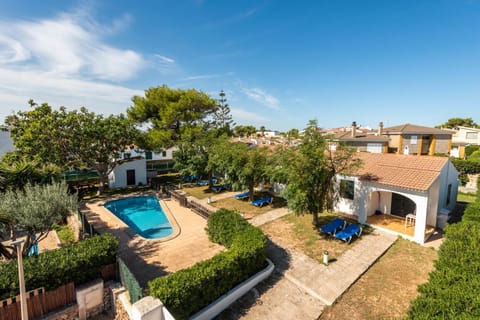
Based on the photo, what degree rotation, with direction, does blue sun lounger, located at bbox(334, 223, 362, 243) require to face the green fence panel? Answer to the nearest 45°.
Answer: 0° — it already faces it

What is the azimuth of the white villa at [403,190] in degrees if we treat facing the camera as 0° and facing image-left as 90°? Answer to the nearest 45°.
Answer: approximately 45°

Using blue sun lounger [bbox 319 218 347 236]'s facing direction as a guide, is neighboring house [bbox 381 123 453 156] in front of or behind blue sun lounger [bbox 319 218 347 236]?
behind

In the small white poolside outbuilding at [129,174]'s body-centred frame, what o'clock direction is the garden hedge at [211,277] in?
The garden hedge is roughly at 12 o'clock from the small white poolside outbuilding.

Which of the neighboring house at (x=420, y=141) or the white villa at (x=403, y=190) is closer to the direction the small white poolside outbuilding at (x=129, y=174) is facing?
the white villa

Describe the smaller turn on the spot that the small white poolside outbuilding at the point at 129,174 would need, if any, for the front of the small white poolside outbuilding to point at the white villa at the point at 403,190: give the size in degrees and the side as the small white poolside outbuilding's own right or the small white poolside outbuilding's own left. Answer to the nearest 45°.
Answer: approximately 45° to the small white poolside outbuilding's own left

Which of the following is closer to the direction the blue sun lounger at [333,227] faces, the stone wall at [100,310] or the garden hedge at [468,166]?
the stone wall

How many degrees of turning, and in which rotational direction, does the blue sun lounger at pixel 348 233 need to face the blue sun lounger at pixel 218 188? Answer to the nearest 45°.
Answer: approximately 90° to its right

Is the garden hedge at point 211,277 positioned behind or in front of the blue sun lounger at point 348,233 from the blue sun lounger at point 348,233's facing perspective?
in front

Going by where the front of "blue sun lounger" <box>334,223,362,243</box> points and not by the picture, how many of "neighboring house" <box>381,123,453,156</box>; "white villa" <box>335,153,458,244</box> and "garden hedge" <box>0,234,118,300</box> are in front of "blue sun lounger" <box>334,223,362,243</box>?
1
